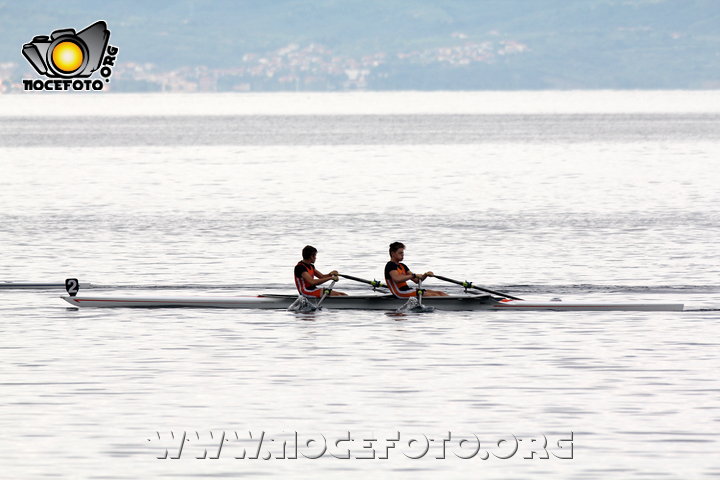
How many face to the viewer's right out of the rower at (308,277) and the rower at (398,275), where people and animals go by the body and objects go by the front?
2

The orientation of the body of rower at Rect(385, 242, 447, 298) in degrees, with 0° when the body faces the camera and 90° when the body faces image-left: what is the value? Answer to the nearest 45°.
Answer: approximately 270°

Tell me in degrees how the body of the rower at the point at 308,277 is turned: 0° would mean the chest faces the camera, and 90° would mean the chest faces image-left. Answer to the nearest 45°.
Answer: approximately 270°

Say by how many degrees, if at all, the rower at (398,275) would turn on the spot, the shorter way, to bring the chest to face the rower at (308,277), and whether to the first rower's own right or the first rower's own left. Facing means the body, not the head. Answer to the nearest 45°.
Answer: approximately 180°

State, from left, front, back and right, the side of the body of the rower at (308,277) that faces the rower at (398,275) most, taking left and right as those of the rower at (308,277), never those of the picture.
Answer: front
